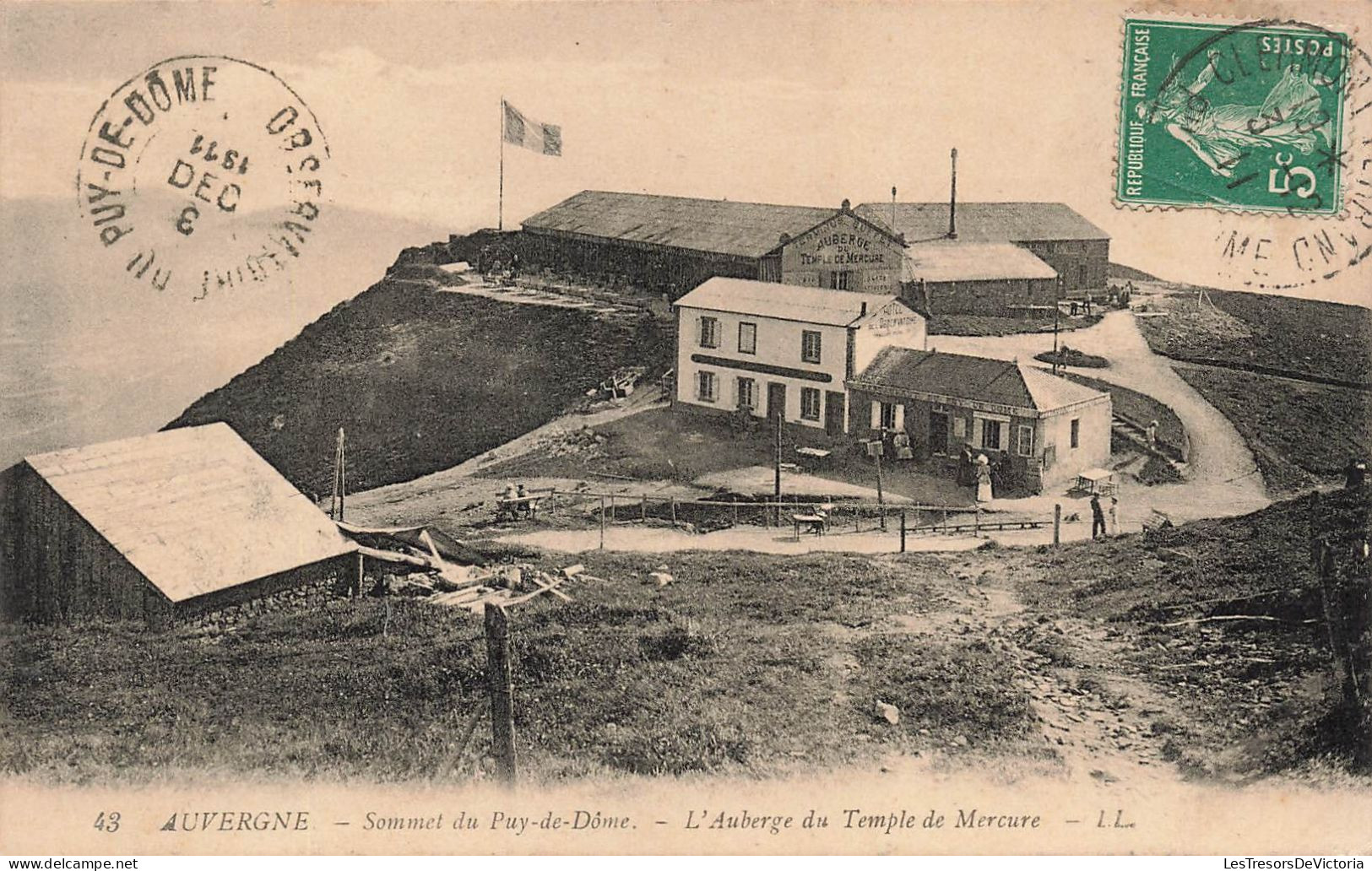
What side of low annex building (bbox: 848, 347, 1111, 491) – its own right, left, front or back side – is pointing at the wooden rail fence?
front

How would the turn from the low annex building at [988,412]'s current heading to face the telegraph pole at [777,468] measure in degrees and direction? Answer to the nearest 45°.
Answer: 0° — it already faces it

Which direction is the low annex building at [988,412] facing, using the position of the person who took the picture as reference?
facing the viewer and to the left of the viewer

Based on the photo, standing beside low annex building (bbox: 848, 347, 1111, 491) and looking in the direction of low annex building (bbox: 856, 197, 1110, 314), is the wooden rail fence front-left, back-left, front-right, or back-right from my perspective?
back-left

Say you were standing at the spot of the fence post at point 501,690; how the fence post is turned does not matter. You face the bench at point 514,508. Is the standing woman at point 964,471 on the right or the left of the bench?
right

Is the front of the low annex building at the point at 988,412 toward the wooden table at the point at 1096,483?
no
